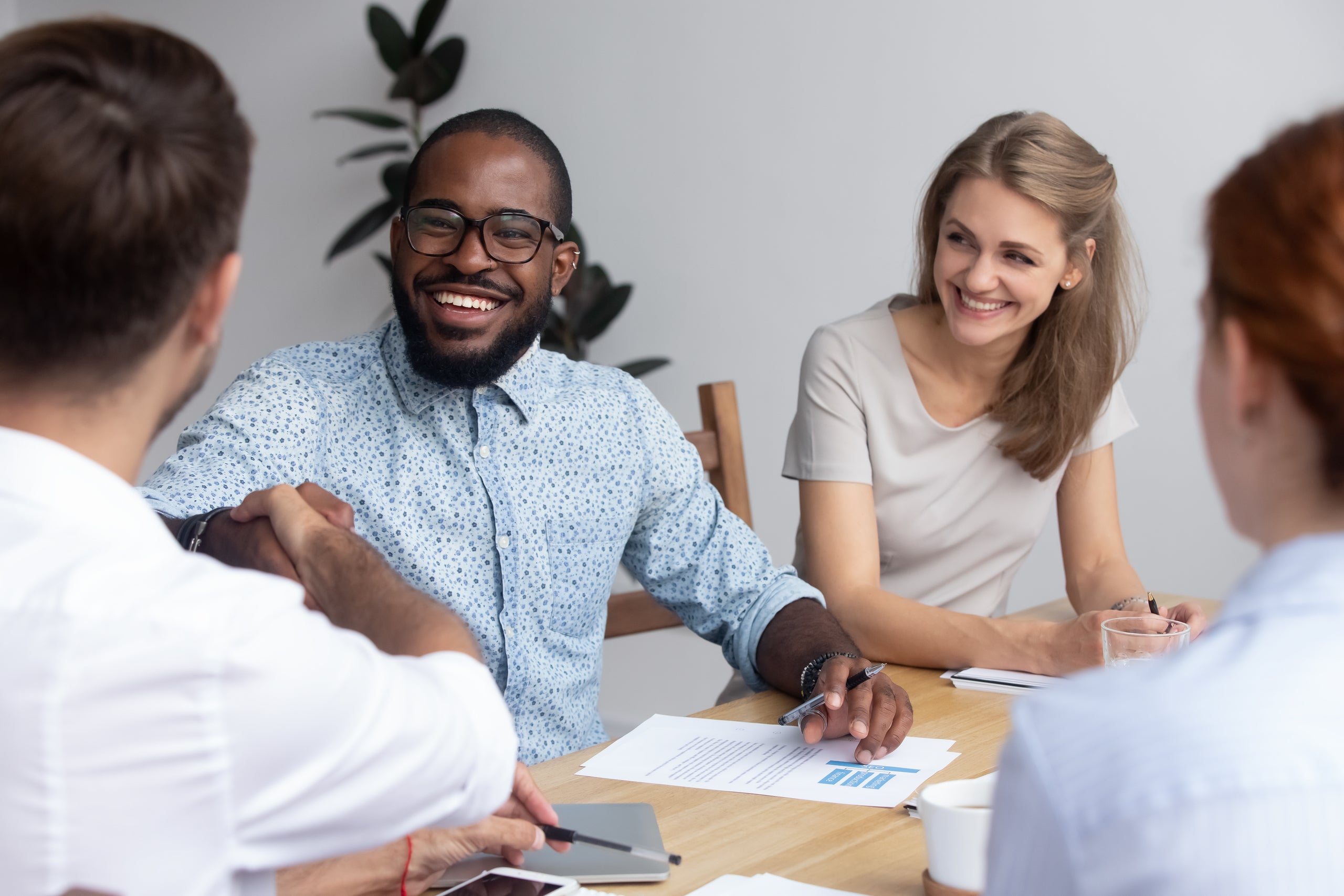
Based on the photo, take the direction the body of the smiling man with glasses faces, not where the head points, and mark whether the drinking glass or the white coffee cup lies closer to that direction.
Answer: the white coffee cup

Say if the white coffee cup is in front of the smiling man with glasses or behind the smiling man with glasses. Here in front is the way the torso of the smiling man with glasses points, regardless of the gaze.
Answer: in front

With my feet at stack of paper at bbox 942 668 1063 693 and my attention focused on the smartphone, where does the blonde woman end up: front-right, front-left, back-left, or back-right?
back-right

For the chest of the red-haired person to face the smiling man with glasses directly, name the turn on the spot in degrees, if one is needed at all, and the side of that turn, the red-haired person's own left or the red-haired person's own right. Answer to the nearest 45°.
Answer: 0° — they already face them

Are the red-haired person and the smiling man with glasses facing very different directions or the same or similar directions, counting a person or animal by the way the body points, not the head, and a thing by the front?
very different directions

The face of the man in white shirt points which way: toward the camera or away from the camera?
away from the camera

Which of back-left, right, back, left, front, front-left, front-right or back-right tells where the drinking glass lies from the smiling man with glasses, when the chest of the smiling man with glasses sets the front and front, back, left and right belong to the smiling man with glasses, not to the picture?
front-left

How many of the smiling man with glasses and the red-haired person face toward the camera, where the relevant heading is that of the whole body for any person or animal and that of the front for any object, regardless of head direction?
1

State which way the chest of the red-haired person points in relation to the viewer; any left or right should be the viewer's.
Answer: facing away from the viewer and to the left of the viewer

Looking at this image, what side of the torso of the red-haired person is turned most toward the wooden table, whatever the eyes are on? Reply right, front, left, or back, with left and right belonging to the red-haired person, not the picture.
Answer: front

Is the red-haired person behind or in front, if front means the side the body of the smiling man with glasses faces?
in front
